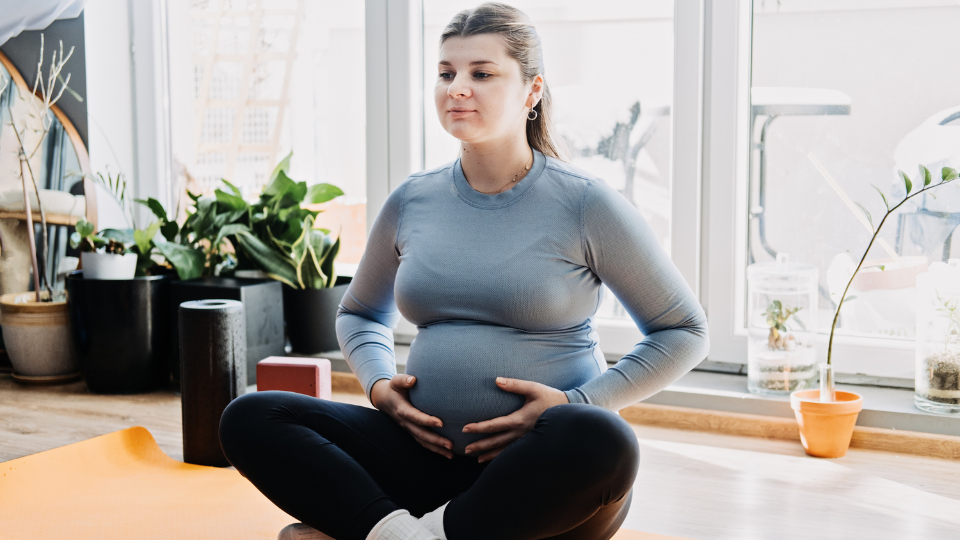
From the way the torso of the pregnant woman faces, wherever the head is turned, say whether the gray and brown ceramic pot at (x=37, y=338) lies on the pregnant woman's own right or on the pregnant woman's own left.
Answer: on the pregnant woman's own right

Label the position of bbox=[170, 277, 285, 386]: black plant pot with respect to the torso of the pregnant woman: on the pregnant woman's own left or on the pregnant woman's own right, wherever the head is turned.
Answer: on the pregnant woman's own right

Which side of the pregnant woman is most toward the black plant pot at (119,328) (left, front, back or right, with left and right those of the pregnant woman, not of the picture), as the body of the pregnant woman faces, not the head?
right

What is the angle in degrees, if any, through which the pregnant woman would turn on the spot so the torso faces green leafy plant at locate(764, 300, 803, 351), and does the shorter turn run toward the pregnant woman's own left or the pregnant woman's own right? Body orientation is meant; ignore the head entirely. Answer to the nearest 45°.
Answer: approximately 180°

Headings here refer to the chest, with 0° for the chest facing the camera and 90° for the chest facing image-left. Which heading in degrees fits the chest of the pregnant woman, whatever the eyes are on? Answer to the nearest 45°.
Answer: approximately 45°

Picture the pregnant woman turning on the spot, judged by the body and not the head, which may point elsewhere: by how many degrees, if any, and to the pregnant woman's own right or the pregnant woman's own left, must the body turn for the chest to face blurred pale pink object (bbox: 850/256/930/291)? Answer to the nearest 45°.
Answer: approximately 180°

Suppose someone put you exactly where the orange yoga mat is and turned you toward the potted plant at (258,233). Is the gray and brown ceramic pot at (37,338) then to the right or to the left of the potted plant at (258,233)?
left

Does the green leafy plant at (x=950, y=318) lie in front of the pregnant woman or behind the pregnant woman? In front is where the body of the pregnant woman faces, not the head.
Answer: behind

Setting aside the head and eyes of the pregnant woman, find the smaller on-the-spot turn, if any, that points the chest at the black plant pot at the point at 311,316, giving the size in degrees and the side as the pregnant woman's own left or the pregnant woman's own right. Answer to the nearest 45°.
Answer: approximately 135° to the pregnant woman's own right
